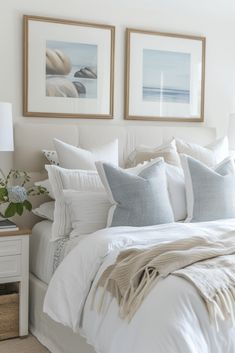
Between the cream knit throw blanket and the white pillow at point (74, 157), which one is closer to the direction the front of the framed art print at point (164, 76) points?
the cream knit throw blanket

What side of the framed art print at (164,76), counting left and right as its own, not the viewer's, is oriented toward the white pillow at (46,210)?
right

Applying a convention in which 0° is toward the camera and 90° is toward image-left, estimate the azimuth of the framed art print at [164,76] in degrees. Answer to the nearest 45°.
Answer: approximately 315°

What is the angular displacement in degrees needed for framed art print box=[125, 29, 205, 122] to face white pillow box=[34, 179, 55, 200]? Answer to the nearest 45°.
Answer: approximately 90° to its right

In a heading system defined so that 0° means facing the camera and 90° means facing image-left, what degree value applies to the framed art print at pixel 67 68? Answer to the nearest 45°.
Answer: approximately 315°

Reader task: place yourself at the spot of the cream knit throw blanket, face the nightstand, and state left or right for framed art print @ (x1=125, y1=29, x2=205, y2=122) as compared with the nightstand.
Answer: right
